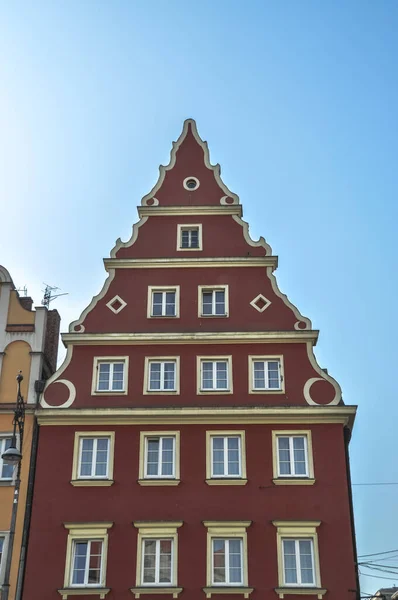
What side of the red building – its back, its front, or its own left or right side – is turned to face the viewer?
front

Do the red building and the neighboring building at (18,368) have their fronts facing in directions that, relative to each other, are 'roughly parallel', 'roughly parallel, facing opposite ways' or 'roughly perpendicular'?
roughly parallel

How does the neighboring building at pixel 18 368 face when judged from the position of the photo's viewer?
facing the viewer

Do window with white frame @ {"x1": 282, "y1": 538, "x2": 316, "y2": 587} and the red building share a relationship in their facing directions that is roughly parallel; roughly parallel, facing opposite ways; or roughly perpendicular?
roughly parallel

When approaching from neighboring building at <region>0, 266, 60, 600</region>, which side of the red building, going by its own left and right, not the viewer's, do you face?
right

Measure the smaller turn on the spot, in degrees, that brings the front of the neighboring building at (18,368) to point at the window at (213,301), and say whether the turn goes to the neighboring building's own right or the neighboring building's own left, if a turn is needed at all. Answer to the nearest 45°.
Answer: approximately 90° to the neighboring building's own left

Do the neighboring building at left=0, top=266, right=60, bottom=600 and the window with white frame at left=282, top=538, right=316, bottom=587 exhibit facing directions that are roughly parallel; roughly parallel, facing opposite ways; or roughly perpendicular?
roughly parallel

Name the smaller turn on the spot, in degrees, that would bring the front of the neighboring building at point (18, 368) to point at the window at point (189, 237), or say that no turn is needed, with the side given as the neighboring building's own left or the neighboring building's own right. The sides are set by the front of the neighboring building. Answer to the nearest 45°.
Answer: approximately 90° to the neighboring building's own left

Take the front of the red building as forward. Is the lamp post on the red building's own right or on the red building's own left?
on the red building's own right
